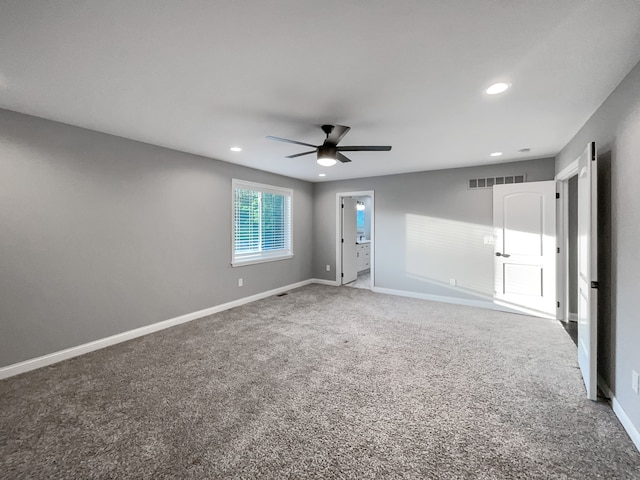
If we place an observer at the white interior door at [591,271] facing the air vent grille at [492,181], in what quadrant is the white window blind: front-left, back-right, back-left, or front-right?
front-left

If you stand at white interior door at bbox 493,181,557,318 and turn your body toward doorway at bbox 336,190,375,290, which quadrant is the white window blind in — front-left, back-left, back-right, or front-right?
front-left

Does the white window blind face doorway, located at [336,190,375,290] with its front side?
no

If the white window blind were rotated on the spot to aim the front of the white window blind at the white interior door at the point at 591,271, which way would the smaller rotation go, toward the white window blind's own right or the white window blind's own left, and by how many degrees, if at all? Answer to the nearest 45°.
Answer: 0° — it already faces it

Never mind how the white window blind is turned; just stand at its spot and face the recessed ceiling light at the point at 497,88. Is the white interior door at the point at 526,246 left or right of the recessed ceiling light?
left

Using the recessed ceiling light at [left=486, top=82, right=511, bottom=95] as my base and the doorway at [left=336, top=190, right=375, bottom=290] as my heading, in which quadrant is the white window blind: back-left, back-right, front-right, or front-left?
front-left

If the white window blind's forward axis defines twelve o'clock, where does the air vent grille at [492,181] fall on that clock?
The air vent grille is roughly at 11 o'clock from the white window blind.

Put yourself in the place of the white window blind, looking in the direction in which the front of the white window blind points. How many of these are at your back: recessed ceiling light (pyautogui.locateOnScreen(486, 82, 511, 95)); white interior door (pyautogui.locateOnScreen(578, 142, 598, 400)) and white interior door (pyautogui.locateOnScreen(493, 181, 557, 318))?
0

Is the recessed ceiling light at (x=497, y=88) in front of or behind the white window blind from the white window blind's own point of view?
in front

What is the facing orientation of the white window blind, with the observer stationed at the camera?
facing the viewer and to the right of the viewer

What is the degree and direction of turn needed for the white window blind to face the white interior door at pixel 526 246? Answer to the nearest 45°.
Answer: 0° — it already faces it

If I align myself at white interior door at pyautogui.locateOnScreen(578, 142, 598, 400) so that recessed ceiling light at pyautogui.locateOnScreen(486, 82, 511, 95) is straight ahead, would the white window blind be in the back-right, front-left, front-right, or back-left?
front-right

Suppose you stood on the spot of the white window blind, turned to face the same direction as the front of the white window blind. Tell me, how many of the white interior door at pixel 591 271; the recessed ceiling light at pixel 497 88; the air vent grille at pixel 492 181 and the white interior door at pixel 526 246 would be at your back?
0

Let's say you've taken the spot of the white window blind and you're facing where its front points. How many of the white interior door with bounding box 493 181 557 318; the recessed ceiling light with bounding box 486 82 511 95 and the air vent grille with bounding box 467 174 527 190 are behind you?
0
